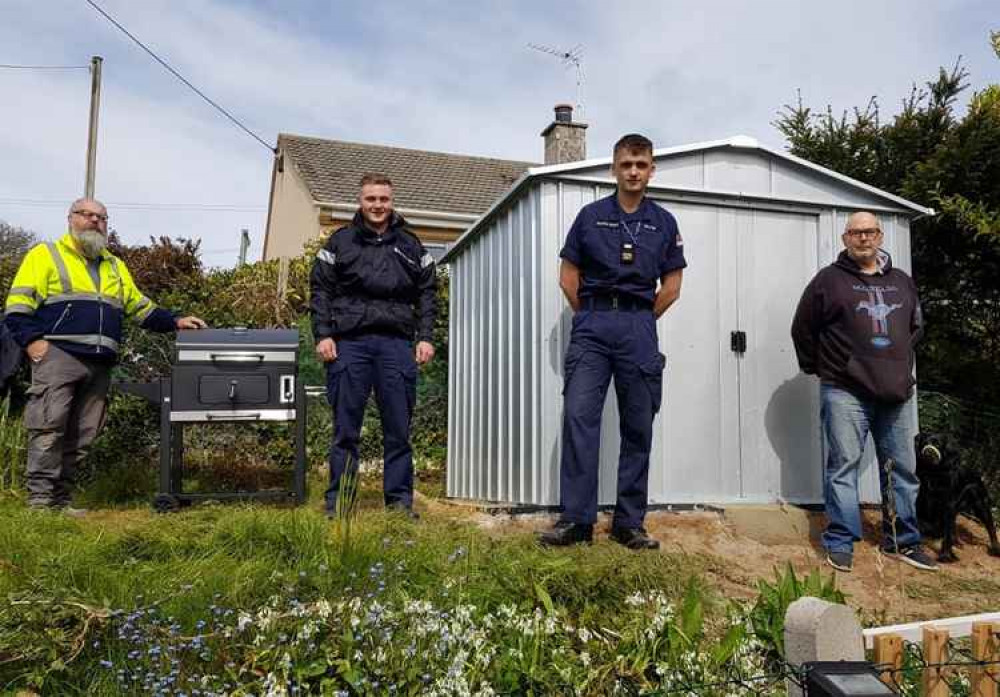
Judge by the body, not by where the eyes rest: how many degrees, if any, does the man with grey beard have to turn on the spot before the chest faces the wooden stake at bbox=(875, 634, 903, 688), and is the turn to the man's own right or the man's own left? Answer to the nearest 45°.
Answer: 0° — they already face it

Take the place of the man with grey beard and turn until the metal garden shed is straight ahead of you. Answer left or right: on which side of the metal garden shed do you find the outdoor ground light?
right

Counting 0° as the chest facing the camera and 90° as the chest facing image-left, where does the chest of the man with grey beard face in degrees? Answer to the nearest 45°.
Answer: approximately 315°

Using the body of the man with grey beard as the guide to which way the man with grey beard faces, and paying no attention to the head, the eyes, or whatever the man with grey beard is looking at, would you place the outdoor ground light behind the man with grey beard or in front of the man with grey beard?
in front

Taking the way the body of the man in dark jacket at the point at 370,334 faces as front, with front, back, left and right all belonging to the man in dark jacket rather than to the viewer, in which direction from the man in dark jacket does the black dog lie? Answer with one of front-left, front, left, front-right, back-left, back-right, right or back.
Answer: left

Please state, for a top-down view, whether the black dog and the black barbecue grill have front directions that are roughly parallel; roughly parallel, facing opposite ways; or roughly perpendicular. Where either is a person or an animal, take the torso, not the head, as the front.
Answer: roughly perpendicular

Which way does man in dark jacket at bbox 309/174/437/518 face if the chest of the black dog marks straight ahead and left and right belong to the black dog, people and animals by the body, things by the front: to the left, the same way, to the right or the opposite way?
to the left

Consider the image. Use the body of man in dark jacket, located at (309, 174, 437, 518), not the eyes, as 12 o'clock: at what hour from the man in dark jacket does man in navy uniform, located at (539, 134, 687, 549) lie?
The man in navy uniform is roughly at 10 o'clock from the man in dark jacket.

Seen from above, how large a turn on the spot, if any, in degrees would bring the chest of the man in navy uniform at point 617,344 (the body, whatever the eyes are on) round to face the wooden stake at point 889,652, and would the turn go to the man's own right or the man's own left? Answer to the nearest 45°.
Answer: approximately 45° to the man's own left

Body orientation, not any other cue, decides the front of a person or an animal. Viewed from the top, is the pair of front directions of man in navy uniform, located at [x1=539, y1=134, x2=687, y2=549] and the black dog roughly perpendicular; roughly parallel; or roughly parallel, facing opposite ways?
roughly perpendicular

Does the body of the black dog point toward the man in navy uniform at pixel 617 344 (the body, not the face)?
yes

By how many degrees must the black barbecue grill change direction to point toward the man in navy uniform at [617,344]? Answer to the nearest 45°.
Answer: approximately 45° to its left

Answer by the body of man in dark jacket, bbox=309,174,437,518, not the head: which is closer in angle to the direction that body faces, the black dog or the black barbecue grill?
the black dog
